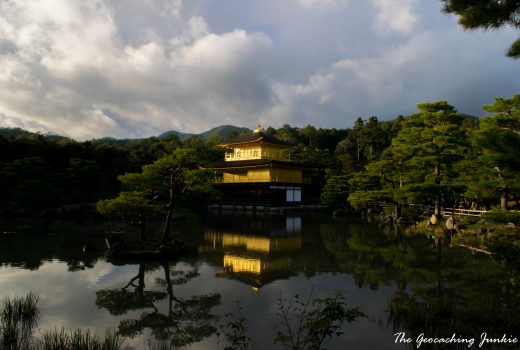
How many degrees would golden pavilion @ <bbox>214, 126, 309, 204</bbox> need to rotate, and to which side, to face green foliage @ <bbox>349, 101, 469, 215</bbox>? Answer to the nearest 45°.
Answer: approximately 90° to its left

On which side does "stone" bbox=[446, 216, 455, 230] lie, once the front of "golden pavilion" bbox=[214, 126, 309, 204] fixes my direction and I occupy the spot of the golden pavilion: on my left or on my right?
on my left

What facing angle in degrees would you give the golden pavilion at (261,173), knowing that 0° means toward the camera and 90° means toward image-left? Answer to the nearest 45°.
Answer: approximately 45°

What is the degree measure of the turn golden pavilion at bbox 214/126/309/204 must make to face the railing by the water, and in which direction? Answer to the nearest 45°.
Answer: approximately 90° to its left

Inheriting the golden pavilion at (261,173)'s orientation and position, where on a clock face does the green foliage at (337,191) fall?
The green foliage is roughly at 9 o'clock from the golden pavilion.

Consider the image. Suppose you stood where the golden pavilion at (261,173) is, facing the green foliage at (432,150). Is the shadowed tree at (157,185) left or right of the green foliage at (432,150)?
right

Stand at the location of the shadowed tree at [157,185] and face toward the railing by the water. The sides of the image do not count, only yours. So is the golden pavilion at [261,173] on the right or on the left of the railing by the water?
left
